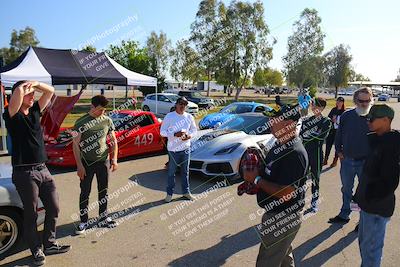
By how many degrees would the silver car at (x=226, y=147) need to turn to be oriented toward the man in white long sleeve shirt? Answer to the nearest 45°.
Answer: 0° — it already faces them

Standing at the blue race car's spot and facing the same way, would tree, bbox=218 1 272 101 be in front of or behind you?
behind

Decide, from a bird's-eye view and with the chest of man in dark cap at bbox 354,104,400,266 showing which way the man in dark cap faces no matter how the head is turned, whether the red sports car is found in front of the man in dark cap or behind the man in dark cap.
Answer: in front

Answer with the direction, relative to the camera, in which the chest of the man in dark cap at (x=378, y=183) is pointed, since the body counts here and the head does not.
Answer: to the viewer's left

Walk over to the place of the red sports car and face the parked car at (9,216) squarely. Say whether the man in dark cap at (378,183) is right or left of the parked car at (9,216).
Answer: left

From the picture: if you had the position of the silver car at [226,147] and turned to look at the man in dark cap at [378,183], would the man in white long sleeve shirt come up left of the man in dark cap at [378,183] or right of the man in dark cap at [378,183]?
right

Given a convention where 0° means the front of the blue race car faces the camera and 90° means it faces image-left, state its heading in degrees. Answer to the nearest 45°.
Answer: approximately 45°
